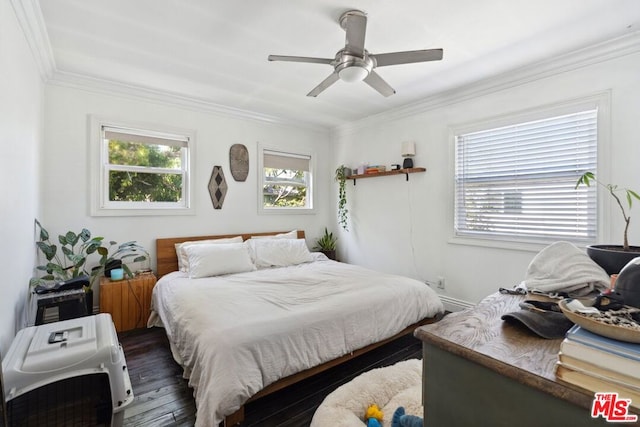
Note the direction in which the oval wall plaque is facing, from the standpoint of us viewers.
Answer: facing the viewer

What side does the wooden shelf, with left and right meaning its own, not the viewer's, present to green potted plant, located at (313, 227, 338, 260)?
right

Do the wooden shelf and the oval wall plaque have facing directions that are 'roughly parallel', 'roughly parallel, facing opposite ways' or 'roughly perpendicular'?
roughly perpendicular

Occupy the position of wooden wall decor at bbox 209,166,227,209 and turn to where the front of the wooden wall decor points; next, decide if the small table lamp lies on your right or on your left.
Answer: on your left

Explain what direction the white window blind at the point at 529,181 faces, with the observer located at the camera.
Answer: facing the viewer and to the left of the viewer

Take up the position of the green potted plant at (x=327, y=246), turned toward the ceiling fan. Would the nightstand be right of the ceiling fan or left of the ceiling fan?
right

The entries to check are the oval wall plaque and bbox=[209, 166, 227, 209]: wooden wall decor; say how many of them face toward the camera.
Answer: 2

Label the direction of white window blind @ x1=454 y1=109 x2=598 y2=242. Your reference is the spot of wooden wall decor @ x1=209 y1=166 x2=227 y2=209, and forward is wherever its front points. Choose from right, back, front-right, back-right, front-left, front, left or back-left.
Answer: front-left

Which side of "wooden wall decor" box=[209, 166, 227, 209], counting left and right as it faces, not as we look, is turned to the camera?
front

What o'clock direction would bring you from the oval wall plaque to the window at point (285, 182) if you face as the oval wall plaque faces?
The window is roughly at 8 o'clock from the oval wall plaque.

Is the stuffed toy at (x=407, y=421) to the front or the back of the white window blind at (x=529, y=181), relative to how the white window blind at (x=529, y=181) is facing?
to the front

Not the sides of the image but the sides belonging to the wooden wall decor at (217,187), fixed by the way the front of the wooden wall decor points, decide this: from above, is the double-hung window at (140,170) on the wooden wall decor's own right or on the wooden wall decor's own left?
on the wooden wall decor's own right

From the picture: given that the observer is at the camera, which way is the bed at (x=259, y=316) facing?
facing the viewer and to the right of the viewer

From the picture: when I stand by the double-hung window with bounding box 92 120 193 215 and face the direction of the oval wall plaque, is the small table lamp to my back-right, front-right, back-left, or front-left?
front-right

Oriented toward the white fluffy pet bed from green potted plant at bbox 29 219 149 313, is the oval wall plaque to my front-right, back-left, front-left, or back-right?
front-left
